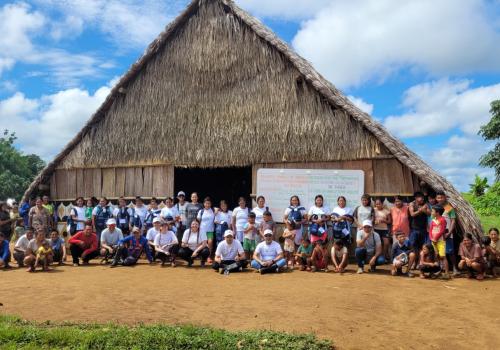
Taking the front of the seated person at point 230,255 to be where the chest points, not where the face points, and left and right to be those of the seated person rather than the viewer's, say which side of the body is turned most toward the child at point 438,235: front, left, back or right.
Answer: left

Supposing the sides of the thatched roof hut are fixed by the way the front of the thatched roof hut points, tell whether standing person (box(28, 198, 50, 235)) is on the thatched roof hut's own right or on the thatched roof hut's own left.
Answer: on the thatched roof hut's own right

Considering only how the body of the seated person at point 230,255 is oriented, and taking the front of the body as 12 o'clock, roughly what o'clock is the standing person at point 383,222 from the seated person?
The standing person is roughly at 9 o'clock from the seated person.

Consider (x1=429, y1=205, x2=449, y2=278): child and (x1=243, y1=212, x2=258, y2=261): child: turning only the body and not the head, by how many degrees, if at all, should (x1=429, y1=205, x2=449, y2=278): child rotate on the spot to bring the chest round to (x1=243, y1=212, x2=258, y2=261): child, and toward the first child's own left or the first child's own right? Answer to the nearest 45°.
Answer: approximately 45° to the first child's own right

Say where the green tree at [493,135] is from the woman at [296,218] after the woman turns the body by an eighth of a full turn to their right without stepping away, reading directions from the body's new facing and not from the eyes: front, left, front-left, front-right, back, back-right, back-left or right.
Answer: back

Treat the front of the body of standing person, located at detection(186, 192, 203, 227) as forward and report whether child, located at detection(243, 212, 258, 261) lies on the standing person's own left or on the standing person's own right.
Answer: on the standing person's own left

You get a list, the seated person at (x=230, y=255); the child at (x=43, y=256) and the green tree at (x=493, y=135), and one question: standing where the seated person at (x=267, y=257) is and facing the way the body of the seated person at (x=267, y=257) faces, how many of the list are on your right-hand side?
2

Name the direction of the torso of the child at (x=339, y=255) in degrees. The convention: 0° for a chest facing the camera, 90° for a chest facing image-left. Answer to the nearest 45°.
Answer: approximately 0°

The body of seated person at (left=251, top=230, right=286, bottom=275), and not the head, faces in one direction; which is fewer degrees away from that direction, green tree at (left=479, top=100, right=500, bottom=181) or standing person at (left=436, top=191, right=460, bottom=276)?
the standing person

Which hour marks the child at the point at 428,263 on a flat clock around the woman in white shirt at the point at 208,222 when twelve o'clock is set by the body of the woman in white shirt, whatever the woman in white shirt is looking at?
The child is roughly at 10 o'clock from the woman in white shirt.
